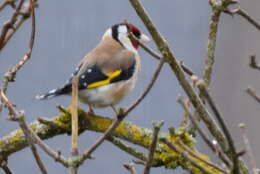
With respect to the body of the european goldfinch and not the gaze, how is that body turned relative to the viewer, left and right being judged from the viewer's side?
facing to the right of the viewer

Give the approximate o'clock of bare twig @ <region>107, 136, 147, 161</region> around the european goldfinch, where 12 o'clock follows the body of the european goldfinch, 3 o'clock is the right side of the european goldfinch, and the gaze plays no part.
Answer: The bare twig is roughly at 12 o'clock from the european goldfinch.

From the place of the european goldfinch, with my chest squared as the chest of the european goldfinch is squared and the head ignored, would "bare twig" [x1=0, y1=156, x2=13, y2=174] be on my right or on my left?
on my right
